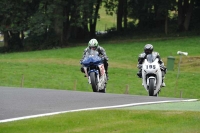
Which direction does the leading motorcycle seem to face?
toward the camera
